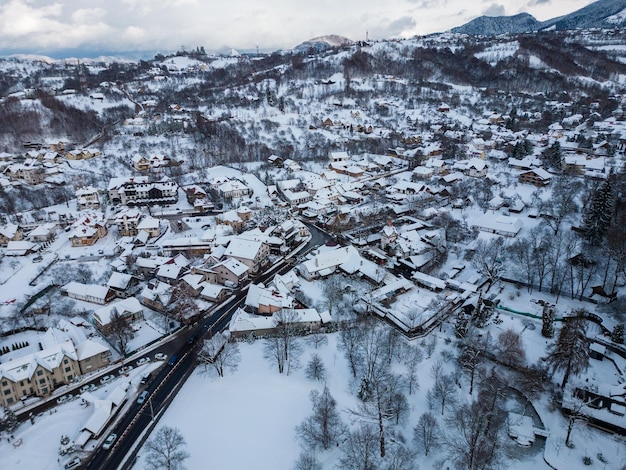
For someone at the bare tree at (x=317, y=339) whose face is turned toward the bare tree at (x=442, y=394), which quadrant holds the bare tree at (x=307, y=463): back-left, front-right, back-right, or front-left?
front-right

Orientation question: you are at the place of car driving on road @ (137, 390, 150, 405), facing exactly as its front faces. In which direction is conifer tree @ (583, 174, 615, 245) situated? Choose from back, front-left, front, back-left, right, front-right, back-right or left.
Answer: back-left

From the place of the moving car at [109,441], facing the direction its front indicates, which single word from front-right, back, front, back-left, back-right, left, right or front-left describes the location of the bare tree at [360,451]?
left

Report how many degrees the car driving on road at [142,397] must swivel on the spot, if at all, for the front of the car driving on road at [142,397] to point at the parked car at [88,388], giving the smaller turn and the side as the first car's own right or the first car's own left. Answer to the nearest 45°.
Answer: approximately 90° to the first car's own right

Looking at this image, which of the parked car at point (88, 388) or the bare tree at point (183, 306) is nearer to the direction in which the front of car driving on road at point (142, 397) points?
the parked car

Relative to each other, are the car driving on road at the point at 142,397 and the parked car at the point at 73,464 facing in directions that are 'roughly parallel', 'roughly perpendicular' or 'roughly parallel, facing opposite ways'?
roughly parallel

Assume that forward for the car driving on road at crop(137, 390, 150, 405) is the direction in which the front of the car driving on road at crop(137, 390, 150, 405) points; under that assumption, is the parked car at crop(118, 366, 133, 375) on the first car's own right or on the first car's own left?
on the first car's own right

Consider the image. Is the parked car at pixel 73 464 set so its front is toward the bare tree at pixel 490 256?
no

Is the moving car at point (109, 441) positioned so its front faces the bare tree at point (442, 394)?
no

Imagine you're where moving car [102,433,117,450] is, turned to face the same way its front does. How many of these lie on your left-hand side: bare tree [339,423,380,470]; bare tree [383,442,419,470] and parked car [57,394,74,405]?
2

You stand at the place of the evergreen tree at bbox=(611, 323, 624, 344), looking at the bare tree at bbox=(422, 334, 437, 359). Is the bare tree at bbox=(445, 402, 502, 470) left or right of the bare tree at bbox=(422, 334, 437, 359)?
left

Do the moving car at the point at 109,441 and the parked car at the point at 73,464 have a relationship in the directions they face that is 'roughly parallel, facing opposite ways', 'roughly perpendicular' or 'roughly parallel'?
roughly parallel

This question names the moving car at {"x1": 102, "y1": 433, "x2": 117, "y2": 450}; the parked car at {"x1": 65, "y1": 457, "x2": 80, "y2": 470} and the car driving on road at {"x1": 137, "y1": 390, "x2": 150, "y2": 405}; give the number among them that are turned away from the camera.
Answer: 0

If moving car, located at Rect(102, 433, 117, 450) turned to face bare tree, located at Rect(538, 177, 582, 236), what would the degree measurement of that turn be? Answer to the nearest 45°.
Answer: approximately 135° to its left

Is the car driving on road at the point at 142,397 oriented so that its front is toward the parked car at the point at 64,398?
no

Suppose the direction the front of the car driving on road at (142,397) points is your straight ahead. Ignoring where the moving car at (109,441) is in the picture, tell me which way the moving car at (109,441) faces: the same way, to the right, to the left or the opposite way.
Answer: the same way
